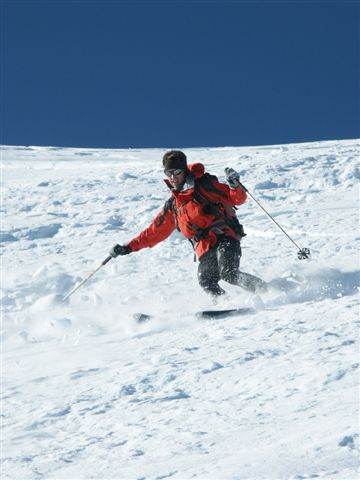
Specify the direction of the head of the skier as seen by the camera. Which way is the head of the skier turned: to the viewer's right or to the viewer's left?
to the viewer's left

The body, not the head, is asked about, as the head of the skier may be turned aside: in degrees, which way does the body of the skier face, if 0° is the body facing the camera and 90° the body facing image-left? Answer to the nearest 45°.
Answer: approximately 45°
